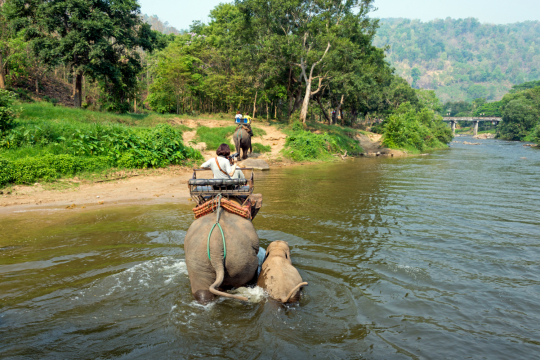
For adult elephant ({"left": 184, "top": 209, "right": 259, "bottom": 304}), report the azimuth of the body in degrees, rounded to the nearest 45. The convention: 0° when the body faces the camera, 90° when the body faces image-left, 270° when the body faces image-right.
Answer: approximately 180°

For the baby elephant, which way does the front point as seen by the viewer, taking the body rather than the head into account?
away from the camera

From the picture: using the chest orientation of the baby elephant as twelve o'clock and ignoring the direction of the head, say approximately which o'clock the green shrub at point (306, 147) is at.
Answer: The green shrub is roughly at 12 o'clock from the baby elephant.

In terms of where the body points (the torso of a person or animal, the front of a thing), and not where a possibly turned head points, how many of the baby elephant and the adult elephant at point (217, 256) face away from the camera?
2

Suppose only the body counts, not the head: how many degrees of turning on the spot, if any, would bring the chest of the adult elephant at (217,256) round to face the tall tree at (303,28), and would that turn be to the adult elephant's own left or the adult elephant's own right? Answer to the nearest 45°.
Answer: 0° — it already faces it

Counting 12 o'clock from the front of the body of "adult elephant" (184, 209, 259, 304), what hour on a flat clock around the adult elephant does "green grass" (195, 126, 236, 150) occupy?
The green grass is roughly at 12 o'clock from the adult elephant.
